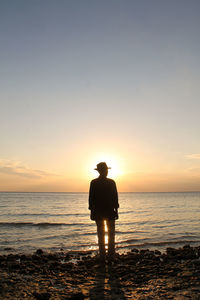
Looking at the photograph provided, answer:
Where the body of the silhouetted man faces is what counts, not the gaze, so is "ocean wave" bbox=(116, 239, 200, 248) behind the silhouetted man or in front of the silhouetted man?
in front

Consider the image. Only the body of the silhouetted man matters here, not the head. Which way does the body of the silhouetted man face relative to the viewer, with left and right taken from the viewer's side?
facing away from the viewer
